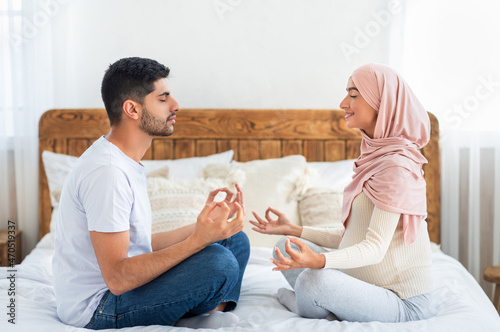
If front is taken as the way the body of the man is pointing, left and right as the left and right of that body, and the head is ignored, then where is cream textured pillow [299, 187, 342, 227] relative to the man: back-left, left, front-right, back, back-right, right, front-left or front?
front-left

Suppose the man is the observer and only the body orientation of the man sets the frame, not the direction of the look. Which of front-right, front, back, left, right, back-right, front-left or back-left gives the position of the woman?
front

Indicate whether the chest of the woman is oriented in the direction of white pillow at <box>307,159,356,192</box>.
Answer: no

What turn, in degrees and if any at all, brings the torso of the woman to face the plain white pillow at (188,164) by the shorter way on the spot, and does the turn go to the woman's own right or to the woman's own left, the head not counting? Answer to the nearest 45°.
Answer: approximately 45° to the woman's own right

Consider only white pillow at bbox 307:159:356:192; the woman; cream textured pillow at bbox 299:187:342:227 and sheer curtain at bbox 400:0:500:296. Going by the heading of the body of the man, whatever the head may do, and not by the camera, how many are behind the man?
0

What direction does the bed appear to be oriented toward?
toward the camera

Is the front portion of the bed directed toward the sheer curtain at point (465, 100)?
no

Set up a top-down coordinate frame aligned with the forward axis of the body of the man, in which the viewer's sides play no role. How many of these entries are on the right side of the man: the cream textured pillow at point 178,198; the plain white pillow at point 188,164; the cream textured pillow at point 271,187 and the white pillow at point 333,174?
0

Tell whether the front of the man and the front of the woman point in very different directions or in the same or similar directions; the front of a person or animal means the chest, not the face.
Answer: very different directions

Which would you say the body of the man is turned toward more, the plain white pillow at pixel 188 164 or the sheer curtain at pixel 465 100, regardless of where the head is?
the sheer curtain

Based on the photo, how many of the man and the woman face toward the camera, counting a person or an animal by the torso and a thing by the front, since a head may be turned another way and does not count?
0

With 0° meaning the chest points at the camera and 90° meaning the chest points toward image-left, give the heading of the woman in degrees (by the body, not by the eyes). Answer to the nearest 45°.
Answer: approximately 90°

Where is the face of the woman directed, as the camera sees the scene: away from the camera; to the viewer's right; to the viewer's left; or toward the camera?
to the viewer's left

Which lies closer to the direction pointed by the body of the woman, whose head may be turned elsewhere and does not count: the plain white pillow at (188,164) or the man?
the man

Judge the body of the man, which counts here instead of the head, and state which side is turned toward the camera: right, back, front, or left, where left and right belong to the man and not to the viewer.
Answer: right

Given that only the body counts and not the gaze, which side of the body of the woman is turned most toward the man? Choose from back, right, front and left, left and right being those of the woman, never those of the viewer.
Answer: front
